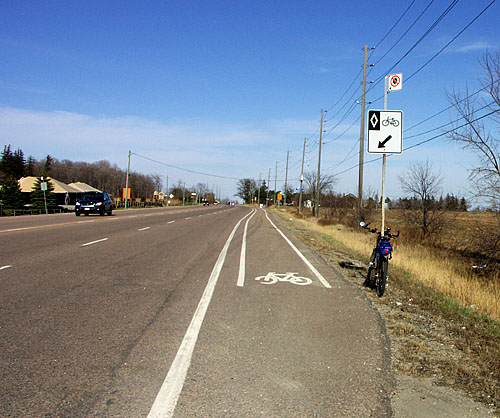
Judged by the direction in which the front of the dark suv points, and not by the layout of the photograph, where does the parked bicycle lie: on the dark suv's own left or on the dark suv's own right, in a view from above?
on the dark suv's own left

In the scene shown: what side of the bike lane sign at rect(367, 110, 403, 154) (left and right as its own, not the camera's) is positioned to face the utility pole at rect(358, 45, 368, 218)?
back

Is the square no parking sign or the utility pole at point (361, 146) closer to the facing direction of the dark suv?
the square no parking sign

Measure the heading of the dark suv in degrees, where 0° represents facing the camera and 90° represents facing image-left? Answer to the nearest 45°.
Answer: approximately 45°

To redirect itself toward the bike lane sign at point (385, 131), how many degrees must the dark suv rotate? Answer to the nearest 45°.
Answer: approximately 45° to its left
